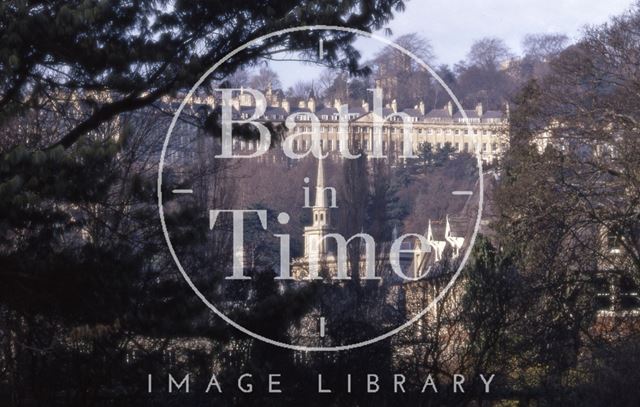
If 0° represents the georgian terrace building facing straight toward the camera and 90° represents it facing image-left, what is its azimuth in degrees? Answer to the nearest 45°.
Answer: approximately 0°
